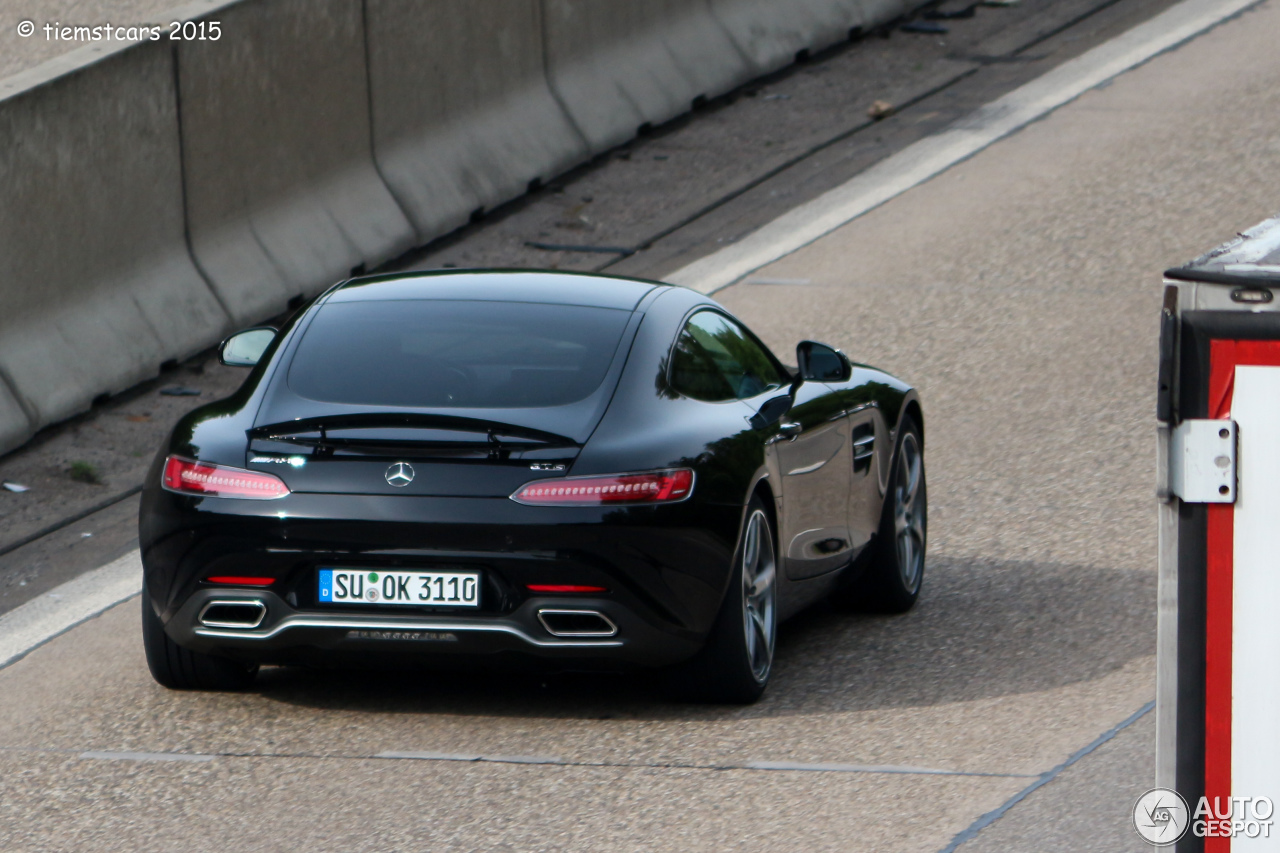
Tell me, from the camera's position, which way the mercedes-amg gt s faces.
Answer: facing away from the viewer and to the right of the viewer

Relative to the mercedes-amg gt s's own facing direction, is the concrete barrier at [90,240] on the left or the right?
on its left

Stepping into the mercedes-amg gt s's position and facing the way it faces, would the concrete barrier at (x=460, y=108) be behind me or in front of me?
in front

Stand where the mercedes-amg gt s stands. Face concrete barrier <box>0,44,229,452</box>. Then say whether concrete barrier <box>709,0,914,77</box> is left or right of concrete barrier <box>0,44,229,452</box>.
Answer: right

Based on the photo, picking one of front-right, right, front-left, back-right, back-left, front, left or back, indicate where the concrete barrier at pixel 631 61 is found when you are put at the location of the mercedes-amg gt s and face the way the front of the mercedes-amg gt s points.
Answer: front-left

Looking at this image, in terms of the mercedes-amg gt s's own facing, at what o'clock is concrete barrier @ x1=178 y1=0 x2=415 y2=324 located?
The concrete barrier is roughly at 10 o'clock from the mercedes-amg gt s.

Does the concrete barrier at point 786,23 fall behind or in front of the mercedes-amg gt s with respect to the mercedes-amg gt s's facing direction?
in front
